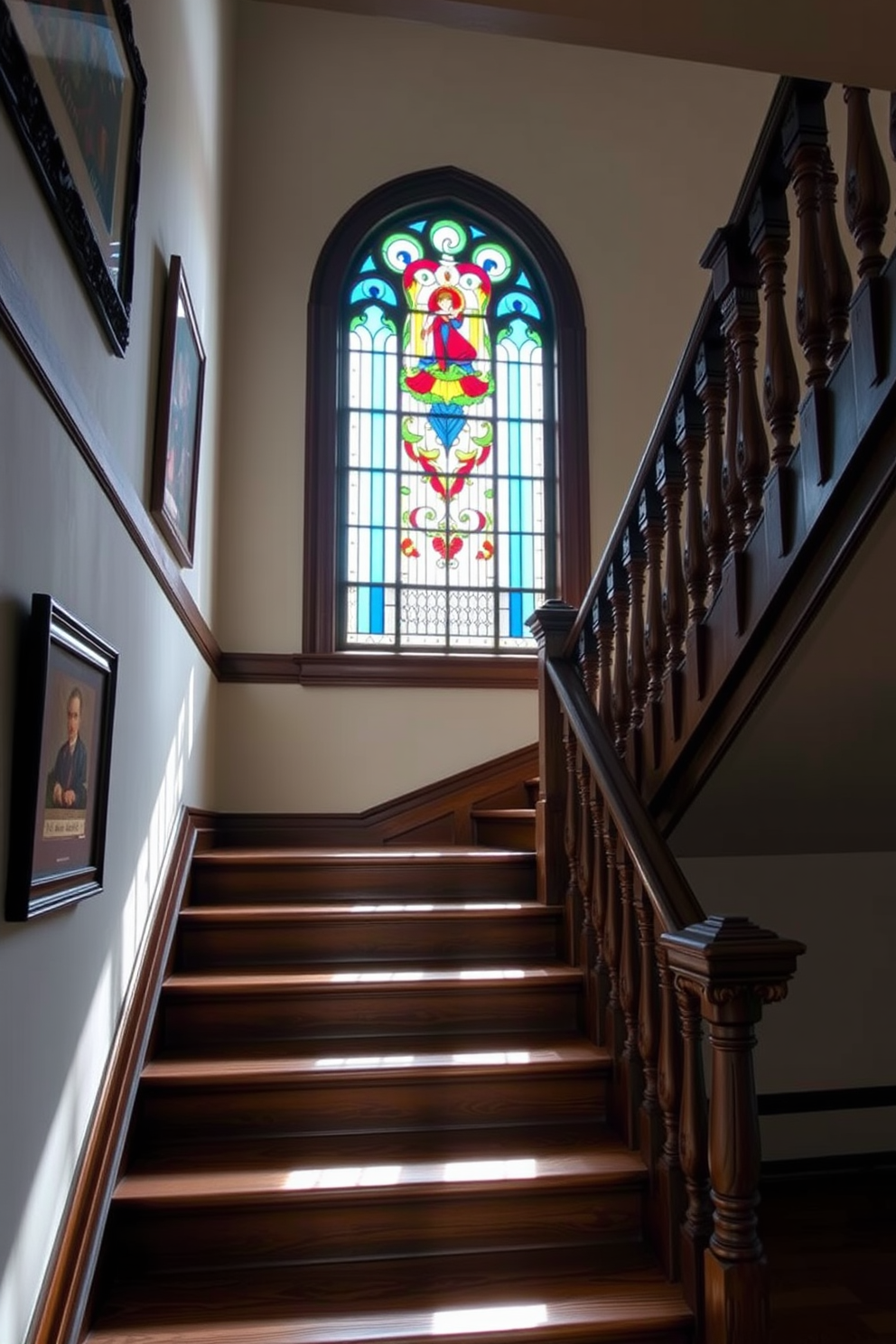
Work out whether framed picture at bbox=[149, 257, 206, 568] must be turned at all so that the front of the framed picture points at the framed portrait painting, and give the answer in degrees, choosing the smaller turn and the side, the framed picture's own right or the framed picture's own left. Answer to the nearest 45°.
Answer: approximately 90° to the framed picture's own right

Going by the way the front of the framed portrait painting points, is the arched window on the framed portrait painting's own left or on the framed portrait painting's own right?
on the framed portrait painting's own left

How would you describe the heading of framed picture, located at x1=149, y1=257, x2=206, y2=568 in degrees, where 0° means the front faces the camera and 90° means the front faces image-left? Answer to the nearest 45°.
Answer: approximately 270°

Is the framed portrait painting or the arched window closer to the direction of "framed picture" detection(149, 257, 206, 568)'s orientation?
the arched window

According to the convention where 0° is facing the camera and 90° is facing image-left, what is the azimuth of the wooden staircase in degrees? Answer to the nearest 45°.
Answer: approximately 0°

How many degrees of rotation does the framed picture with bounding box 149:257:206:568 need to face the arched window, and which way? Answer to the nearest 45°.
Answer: approximately 45° to its left

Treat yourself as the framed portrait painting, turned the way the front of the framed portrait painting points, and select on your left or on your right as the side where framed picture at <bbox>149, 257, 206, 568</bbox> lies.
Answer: on your left

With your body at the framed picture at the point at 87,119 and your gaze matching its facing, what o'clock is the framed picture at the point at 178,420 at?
the framed picture at the point at 178,420 is roughly at 8 o'clock from the framed picture at the point at 87,119.

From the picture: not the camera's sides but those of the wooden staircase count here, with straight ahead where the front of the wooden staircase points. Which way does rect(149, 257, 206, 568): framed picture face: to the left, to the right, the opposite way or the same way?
to the left

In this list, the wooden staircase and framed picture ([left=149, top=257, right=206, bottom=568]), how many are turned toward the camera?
1

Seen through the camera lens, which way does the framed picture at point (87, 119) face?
facing the viewer and to the right of the viewer
